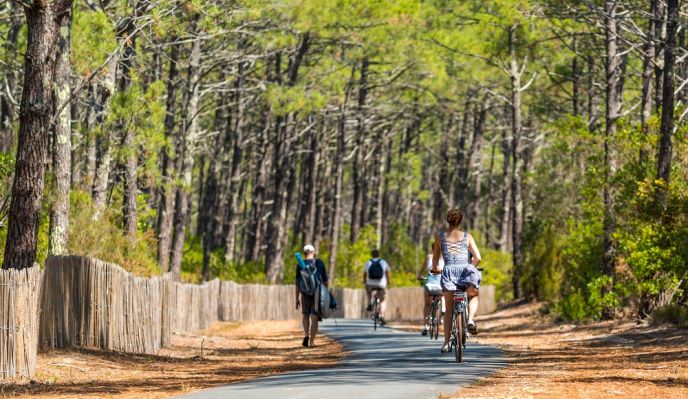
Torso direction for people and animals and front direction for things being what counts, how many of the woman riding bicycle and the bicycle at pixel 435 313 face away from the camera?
2

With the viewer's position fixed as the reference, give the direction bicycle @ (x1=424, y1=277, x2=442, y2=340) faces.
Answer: facing away from the viewer

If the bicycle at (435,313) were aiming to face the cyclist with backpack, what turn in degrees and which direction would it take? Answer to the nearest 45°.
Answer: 0° — it already faces them

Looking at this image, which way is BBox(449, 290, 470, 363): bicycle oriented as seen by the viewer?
away from the camera

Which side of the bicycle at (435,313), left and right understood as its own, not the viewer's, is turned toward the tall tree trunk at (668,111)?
right

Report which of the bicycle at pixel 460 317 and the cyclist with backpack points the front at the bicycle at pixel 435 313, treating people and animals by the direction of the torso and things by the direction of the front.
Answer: the bicycle at pixel 460 317

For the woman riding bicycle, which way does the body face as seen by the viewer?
away from the camera

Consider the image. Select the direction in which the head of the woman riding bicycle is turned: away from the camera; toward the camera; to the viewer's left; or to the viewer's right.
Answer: away from the camera

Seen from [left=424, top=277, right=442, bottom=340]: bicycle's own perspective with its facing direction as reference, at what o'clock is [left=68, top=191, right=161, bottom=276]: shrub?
The shrub is roughly at 9 o'clock from the bicycle.

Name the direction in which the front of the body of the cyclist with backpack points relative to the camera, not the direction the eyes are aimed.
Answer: away from the camera
